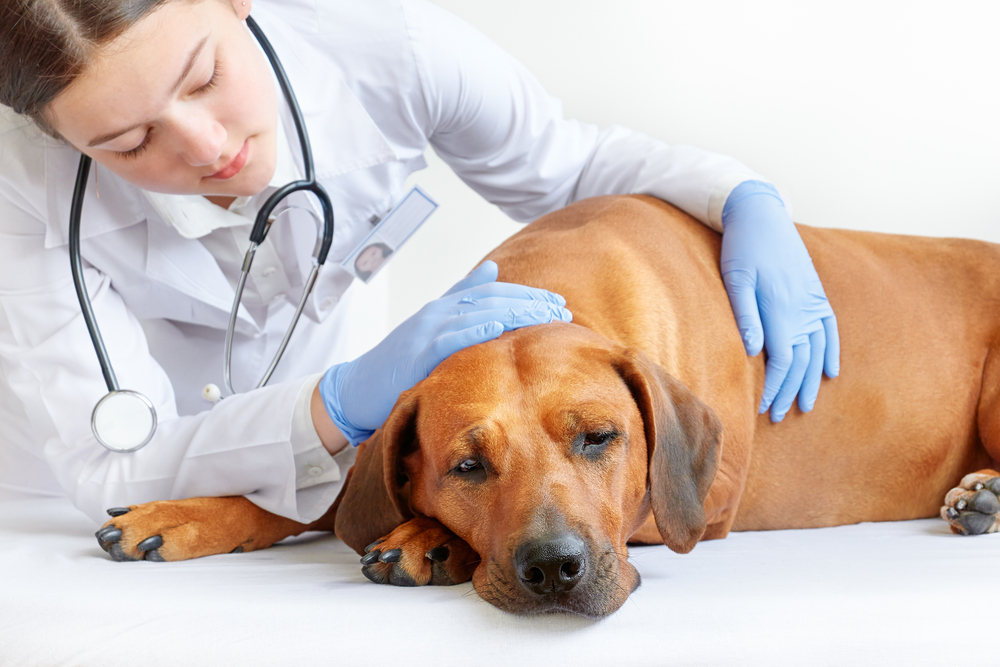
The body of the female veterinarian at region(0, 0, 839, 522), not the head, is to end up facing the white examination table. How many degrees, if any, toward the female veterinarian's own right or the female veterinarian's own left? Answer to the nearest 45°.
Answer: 0° — they already face it

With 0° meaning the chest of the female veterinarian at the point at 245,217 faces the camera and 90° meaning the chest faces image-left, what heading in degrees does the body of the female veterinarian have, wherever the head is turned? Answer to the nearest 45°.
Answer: approximately 315°

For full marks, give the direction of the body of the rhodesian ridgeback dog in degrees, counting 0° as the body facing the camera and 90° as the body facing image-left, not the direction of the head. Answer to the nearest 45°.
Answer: approximately 45°
